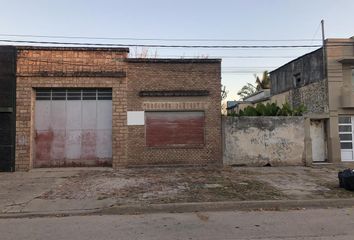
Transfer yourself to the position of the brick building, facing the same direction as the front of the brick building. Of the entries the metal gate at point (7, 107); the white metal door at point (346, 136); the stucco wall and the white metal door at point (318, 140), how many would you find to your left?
3

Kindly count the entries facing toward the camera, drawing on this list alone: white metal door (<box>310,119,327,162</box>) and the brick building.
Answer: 2

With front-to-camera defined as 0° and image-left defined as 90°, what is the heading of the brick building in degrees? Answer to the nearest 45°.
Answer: approximately 0°

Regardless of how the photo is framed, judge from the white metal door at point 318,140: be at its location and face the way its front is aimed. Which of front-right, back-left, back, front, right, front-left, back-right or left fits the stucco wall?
front-right

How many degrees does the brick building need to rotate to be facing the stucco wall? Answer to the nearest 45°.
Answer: approximately 90° to its left

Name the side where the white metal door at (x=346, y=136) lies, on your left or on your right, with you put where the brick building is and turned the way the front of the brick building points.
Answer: on your left

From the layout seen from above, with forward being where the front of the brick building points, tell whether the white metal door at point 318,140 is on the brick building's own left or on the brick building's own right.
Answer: on the brick building's own left

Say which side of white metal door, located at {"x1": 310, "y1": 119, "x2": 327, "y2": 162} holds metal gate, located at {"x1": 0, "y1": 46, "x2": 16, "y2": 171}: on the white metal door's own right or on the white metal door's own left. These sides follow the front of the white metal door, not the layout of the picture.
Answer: on the white metal door's own right

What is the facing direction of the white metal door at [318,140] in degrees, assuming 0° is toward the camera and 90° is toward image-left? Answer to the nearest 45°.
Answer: approximately 0°

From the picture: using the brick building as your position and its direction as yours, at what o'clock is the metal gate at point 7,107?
The metal gate is roughly at 3 o'clock from the brick building.
